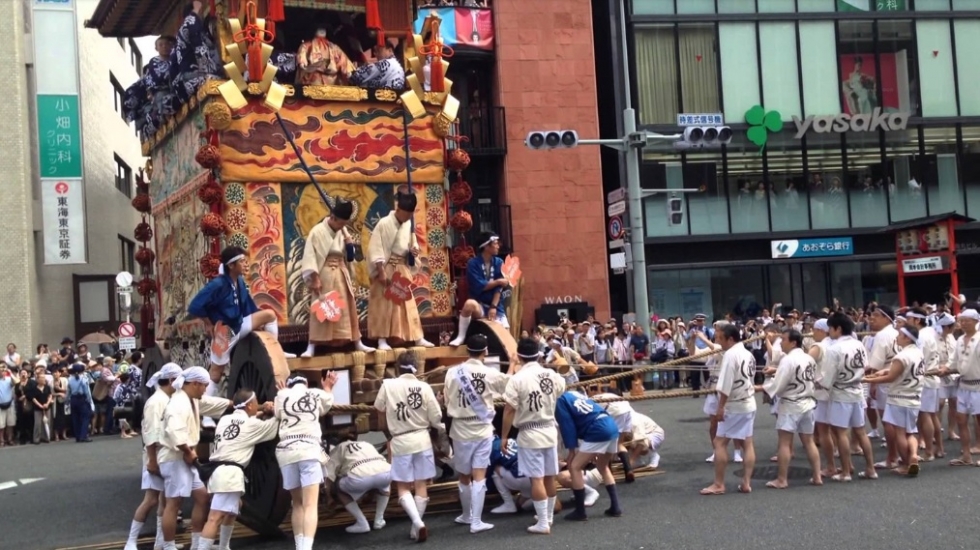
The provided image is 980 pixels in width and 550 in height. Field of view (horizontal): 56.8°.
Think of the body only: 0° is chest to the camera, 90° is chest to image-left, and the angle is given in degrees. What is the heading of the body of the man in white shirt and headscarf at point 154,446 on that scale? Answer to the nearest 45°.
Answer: approximately 270°

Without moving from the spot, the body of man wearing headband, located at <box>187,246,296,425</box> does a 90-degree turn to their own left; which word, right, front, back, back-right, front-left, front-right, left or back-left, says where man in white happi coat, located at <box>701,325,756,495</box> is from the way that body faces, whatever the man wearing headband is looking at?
front-right

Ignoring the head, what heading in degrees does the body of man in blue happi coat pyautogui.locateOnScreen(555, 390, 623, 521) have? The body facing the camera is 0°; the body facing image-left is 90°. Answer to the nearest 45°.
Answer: approximately 135°

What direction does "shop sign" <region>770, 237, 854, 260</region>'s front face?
toward the camera

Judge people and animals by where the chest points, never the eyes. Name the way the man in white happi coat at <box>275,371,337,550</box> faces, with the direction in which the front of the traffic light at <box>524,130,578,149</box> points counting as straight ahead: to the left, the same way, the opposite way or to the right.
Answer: the opposite way

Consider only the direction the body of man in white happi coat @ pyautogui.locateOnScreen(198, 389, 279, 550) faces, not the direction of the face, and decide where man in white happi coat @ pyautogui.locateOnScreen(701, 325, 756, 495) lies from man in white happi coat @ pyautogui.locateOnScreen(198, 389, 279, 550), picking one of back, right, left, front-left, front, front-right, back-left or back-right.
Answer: front-right

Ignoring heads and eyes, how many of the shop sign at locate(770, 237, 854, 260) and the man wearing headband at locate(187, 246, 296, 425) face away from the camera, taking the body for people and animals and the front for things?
0
